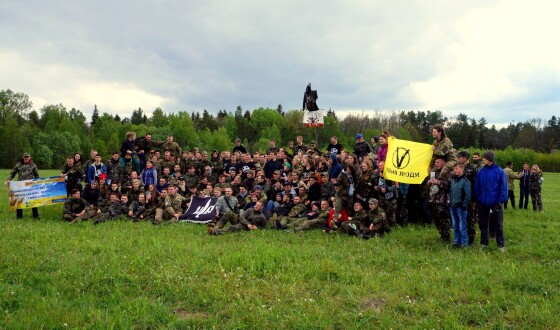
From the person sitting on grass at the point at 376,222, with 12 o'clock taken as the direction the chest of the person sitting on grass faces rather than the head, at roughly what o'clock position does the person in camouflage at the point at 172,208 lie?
The person in camouflage is roughly at 2 o'clock from the person sitting on grass.

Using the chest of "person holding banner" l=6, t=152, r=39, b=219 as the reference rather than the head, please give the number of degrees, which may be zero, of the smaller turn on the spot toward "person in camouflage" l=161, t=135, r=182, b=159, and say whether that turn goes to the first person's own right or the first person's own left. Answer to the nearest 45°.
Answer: approximately 90° to the first person's own left

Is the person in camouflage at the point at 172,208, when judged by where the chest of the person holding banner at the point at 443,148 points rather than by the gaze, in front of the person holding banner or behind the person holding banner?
in front

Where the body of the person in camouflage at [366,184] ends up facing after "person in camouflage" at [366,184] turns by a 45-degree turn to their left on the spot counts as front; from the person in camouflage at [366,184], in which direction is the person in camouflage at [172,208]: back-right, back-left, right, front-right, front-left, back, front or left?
right

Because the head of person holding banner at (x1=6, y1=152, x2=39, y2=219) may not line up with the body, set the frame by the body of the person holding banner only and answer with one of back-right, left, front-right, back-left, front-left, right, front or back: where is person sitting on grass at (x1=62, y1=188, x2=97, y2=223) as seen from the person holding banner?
front-left
